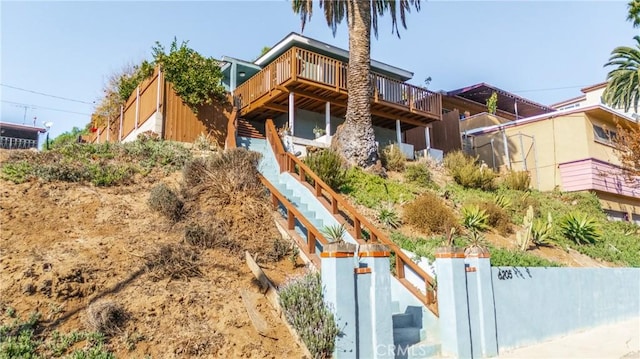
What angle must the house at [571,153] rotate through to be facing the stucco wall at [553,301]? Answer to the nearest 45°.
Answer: approximately 45° to its right

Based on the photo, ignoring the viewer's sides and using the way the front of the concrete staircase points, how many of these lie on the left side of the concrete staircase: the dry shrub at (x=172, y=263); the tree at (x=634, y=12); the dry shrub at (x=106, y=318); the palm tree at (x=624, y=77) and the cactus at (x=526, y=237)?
3

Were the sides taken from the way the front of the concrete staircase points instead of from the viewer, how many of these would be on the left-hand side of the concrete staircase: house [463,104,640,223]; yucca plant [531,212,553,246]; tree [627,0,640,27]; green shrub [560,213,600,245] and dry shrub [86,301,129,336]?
4

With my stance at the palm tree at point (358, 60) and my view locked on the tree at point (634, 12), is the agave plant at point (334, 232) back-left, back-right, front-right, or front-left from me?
back-right

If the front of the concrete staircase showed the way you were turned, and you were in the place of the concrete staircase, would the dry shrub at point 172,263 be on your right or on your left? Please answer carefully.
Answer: on your right

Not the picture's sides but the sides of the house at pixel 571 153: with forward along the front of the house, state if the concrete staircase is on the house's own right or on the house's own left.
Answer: on the house's own right

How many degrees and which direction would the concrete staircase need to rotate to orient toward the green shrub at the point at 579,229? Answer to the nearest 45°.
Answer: approximately 90° to its left

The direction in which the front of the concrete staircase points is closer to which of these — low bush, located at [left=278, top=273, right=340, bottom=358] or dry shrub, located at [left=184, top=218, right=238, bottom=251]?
the low bush

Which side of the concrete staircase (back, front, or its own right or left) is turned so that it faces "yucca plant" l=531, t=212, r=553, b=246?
left

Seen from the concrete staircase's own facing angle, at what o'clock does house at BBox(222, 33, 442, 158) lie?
The house is roughly at 7 o'clock from the concrete staircase.

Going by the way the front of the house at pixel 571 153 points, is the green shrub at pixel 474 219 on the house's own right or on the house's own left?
on the house's own right

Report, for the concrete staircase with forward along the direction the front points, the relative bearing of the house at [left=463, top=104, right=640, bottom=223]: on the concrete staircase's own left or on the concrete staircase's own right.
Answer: on the concrete staircase's own left
